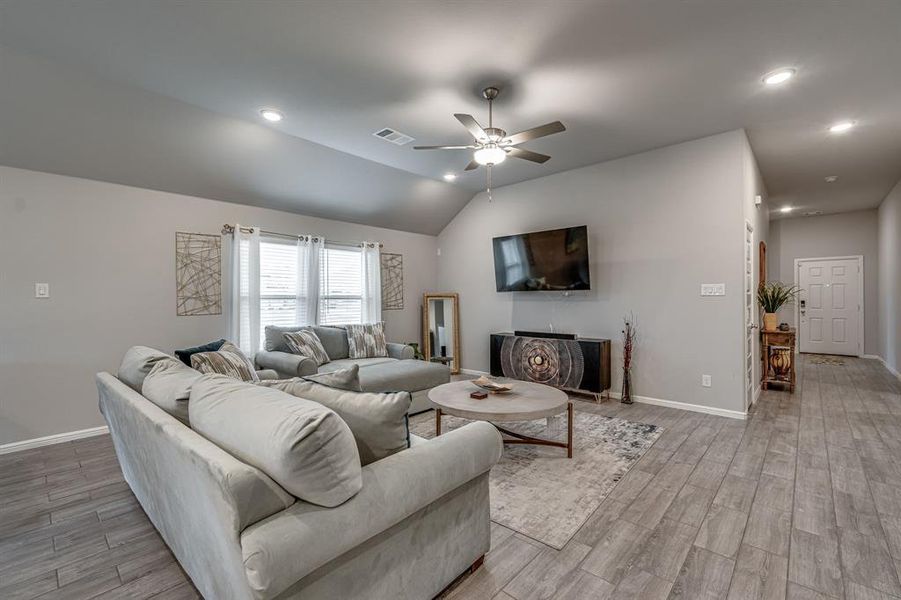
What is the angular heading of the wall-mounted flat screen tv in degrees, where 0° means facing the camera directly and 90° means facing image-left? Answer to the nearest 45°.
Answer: approximately 45°

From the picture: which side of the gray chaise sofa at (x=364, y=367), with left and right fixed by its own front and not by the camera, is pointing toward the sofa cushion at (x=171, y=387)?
right

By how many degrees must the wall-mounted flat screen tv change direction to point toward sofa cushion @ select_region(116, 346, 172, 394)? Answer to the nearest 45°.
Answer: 0° — it already faces it

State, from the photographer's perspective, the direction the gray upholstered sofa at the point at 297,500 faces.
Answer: facing away from the viewer and to the right of the viewer

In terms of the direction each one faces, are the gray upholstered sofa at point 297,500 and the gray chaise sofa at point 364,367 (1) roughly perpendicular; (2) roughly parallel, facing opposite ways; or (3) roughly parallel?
roughly perpendicular

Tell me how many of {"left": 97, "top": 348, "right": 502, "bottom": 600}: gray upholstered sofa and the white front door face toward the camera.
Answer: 1
